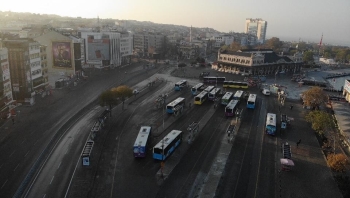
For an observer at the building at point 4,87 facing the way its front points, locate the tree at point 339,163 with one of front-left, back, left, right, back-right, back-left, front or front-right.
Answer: front-right

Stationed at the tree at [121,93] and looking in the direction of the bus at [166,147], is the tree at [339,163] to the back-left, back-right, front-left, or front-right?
front-left

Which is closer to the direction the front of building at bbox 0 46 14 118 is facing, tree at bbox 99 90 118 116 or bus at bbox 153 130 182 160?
the tree

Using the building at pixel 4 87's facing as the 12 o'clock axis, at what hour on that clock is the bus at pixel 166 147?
The bus is roughly at 2 o'clock from the building.

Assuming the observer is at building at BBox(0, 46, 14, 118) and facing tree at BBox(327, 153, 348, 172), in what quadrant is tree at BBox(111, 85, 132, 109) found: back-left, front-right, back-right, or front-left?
front-left

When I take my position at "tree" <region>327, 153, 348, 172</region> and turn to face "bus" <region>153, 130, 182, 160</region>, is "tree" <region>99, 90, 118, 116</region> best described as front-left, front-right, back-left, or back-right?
front-right

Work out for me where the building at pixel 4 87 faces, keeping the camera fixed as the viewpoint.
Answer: facing to the right of the viewer

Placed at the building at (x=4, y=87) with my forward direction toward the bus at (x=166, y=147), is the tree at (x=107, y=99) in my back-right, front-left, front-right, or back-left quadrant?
front-left

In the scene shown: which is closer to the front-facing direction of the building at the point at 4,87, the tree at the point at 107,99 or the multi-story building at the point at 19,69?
the tree

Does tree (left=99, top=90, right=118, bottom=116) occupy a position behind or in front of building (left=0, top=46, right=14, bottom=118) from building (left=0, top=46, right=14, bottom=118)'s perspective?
in front

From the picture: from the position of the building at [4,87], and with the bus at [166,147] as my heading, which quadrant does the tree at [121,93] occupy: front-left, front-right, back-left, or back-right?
front-left

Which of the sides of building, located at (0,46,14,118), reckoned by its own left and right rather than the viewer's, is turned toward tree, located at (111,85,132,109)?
front

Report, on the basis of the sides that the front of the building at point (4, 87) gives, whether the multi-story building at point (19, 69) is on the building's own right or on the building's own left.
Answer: on the building's own left

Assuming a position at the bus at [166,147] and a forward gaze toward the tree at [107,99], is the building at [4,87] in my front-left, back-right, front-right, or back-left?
front-left
